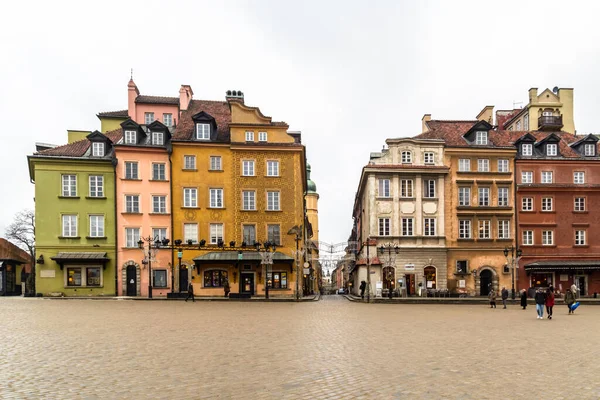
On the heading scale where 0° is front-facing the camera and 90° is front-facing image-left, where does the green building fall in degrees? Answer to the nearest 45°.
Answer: approximately 0°
